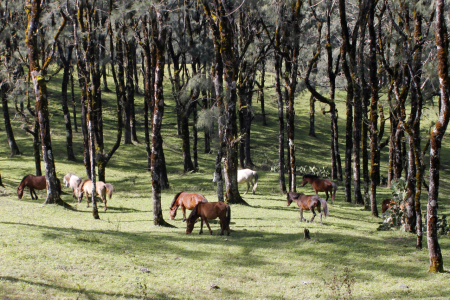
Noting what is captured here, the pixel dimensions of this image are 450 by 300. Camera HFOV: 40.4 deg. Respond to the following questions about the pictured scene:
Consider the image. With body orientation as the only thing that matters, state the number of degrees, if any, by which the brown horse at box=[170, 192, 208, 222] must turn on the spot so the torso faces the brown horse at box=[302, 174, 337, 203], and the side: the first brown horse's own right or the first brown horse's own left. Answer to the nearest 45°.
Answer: approximately 135° to the first brown horse's own right

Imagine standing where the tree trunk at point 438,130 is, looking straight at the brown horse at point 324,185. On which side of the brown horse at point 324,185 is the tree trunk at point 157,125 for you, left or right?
left

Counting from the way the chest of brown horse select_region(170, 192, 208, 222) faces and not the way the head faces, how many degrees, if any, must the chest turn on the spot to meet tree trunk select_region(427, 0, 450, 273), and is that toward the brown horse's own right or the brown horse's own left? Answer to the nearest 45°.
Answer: approximately 135° to the brown horse's own left

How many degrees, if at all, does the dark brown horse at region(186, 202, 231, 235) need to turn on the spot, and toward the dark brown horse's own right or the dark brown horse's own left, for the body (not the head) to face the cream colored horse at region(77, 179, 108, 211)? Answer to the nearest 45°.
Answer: approximately 45° to the dark brown horse's own right

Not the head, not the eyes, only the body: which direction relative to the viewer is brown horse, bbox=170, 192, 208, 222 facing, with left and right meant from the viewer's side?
facing to the left of the viewer

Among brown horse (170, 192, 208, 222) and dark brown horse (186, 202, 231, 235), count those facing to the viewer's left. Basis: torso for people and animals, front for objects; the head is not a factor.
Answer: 2

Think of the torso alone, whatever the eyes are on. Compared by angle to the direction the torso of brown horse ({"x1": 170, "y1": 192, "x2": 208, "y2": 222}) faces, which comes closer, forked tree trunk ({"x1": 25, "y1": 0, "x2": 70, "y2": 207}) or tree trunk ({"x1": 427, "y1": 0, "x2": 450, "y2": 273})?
the forked tree trunk

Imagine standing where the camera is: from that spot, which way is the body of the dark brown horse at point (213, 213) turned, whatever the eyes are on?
to the viewer's left
